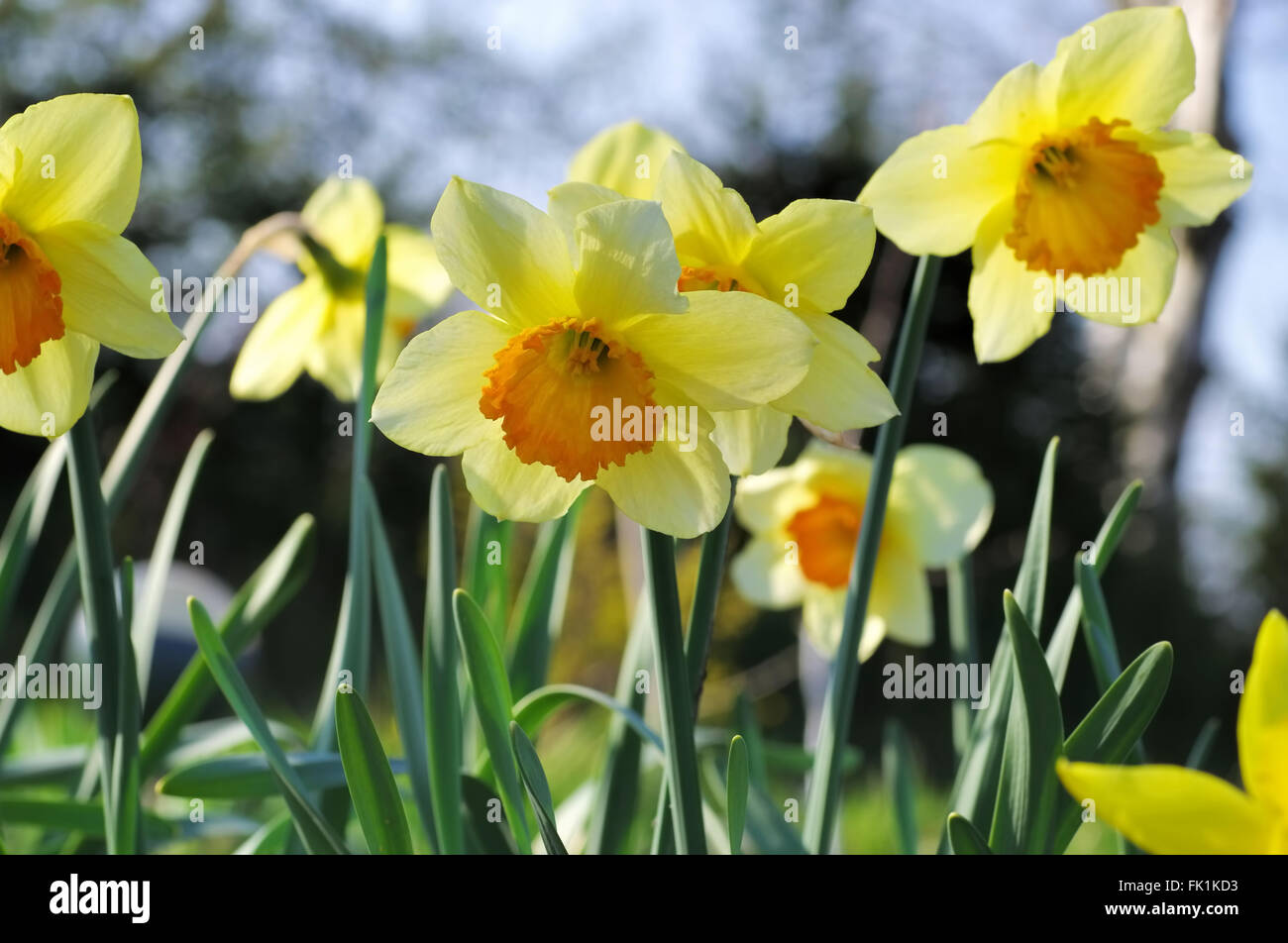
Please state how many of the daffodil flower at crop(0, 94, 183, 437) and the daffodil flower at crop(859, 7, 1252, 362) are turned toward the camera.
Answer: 2

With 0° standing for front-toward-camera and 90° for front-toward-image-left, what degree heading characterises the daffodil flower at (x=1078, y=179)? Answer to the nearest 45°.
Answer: approximately 0°

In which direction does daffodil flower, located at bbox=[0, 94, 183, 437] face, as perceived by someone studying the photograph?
facing the viewer

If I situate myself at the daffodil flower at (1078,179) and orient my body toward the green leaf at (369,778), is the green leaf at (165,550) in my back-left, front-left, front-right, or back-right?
front-right
